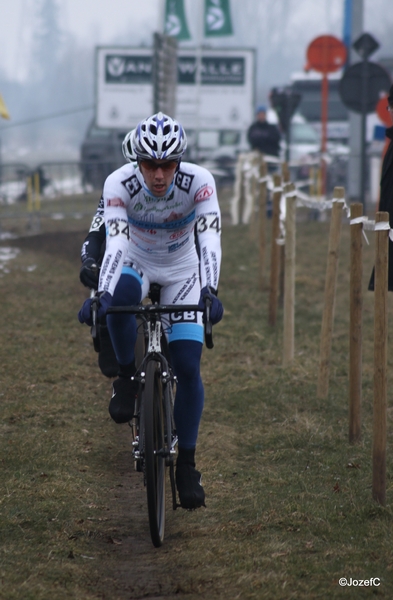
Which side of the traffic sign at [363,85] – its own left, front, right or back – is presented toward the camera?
back

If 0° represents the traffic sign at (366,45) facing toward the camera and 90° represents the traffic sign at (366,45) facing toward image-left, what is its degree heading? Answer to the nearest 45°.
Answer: approximately 180°

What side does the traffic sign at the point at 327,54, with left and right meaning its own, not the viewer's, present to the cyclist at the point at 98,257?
front

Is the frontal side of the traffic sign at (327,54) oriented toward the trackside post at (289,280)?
yes

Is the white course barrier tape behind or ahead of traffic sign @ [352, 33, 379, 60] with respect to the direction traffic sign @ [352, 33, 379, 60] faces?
behind

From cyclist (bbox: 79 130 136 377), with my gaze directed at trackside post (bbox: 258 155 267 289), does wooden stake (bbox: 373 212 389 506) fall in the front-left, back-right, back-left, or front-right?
back-right

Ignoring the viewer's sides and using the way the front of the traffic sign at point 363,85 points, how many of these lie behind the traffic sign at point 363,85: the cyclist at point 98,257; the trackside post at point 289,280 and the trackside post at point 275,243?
3

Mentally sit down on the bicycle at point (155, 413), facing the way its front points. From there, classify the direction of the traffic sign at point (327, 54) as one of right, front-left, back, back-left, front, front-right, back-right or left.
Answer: back

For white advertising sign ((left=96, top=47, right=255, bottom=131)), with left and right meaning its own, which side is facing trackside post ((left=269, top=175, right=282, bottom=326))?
front

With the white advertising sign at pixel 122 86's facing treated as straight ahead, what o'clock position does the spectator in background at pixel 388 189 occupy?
The spectator in background is roughly at 12 o'clock from the white advertising sign.

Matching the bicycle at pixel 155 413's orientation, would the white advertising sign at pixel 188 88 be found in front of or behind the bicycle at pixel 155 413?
behind
